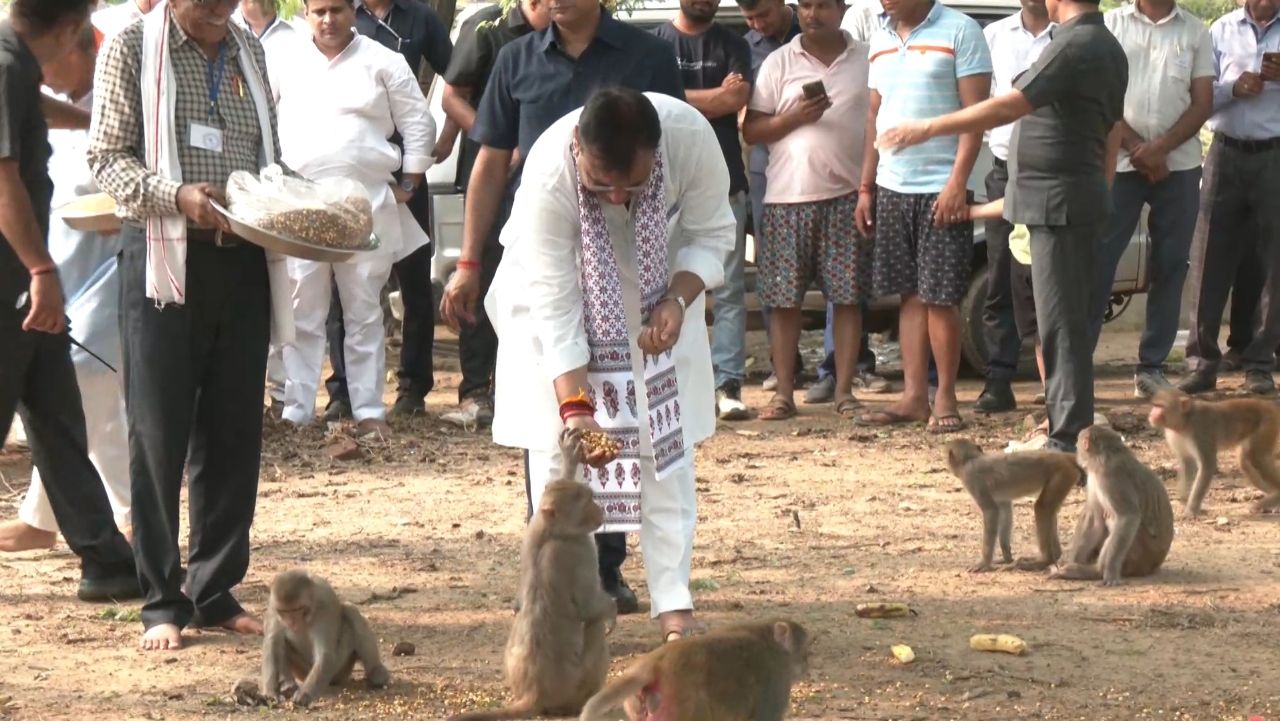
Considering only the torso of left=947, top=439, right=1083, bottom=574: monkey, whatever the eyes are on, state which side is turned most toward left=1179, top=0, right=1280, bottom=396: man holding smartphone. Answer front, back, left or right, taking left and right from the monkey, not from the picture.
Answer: right

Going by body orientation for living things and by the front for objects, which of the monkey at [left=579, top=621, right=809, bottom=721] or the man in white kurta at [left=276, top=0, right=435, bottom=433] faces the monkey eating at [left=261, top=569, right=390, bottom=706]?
the man in white kurta

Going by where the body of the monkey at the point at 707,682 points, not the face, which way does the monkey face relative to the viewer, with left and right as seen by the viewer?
facing away from the viewer and to the right of the viewer

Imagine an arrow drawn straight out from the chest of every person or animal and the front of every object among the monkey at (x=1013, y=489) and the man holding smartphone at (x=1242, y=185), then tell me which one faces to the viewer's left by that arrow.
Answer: the monkey

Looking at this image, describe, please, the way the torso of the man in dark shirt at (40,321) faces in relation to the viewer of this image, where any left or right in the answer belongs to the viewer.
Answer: facing to the right of the viewer

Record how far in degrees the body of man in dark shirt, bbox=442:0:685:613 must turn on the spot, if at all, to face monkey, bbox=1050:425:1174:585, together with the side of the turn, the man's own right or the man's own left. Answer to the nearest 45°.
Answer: approximately 90° to the man's own left

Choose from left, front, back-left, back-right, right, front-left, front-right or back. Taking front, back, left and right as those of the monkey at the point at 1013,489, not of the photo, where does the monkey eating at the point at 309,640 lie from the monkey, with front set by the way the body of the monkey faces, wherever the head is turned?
front-left

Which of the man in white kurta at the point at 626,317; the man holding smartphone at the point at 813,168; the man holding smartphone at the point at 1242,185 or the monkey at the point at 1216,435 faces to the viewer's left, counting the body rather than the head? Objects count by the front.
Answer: the monkey

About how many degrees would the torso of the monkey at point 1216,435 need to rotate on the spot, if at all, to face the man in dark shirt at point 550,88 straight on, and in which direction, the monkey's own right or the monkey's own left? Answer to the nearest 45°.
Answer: approximately 45° to the monkey's own left

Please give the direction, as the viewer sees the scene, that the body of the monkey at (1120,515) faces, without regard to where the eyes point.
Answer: to the viewer's left
